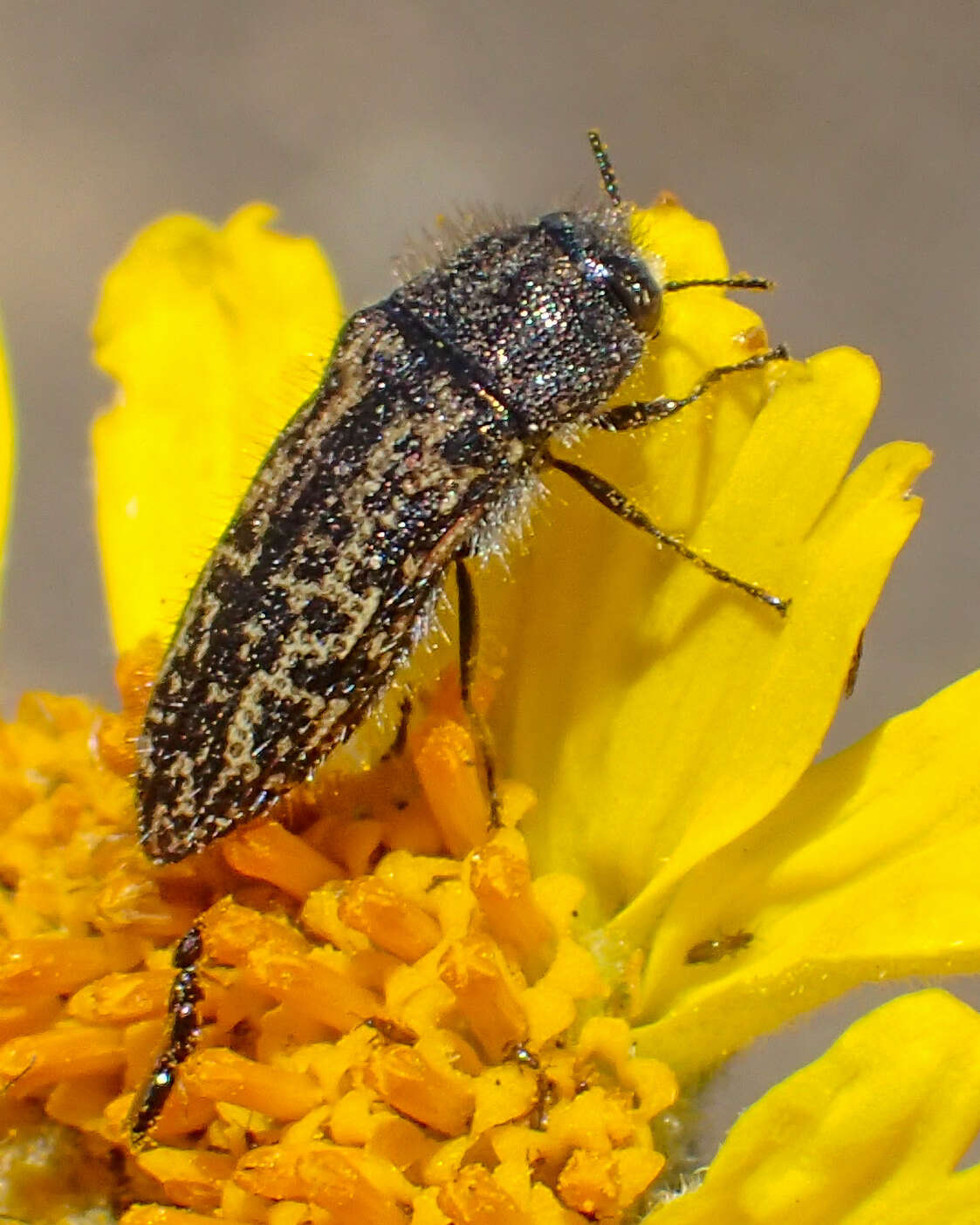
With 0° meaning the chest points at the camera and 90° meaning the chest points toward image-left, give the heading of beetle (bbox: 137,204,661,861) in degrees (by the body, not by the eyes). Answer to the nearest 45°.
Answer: approximately 225°
